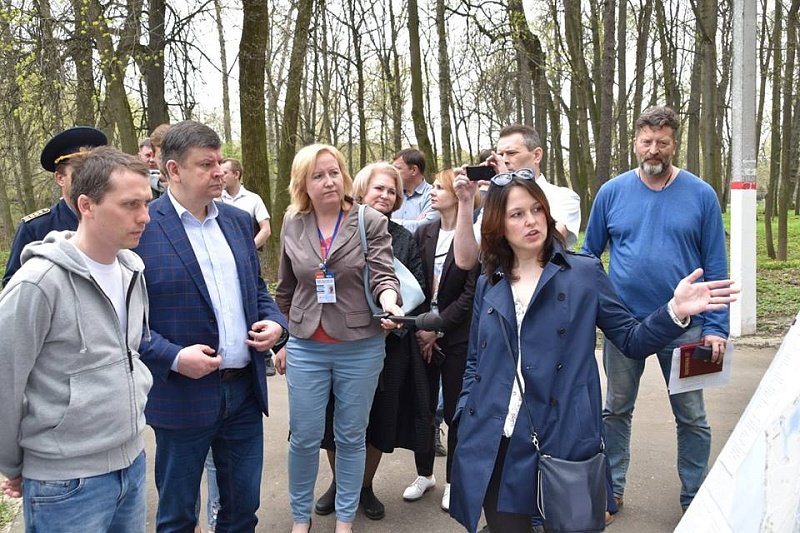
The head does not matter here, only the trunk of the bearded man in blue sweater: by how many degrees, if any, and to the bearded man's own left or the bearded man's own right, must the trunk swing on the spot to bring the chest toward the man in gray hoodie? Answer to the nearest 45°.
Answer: approximately 45° to the bearded man's own right

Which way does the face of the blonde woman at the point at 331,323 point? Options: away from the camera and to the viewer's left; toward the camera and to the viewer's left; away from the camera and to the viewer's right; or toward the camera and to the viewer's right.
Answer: toward the camera and to the viewer's right

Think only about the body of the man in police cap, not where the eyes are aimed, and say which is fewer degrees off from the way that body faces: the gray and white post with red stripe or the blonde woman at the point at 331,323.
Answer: the blonde woman

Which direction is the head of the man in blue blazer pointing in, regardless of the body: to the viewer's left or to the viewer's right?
to the viewer's right

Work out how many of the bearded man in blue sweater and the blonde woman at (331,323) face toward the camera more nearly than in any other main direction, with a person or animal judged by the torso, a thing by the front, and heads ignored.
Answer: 2

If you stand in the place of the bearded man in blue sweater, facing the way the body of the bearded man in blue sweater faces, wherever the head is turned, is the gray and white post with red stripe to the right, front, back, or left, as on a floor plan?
back

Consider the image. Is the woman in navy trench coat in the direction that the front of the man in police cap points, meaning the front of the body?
yes

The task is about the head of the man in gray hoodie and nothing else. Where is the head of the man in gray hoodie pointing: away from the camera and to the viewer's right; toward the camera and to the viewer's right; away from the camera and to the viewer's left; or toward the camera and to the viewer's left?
toward the camera and to the viewer's right

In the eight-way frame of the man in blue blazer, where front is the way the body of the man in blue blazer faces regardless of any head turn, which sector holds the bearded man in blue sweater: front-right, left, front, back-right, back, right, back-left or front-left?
front-left
